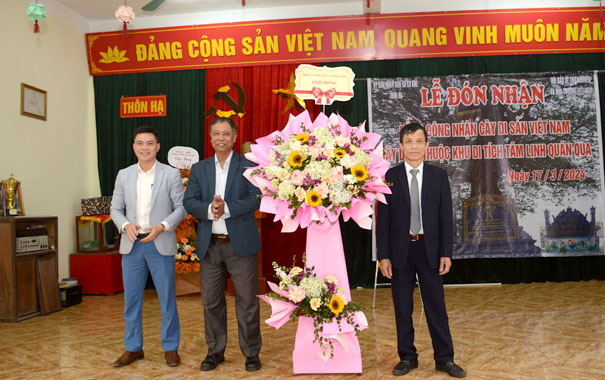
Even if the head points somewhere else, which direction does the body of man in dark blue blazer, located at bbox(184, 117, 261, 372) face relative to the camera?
toward the camera

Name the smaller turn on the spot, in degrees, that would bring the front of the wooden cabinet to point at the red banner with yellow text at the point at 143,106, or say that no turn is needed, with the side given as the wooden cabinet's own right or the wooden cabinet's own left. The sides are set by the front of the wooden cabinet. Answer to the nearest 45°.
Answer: approximately 90° to the wooden cabinet's own left

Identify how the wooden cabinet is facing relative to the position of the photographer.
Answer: facing the viewer and to the right of the viewer

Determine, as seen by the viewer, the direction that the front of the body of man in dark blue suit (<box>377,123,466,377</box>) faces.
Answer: toward the camera

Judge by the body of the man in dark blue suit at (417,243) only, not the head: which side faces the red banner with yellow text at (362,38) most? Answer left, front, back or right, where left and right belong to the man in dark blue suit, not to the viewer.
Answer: back

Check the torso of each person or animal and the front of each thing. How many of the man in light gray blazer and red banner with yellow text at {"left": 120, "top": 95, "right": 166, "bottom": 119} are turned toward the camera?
2

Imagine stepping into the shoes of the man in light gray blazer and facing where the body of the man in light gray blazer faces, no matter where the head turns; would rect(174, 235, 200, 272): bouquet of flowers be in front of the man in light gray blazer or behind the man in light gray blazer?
behind

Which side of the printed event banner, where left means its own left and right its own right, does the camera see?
front

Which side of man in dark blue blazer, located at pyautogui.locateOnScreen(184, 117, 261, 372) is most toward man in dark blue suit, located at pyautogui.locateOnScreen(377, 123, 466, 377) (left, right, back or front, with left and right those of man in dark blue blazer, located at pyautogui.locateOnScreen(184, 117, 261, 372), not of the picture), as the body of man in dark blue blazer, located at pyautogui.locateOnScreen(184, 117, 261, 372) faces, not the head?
left

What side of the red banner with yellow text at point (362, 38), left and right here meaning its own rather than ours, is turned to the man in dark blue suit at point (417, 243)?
front
